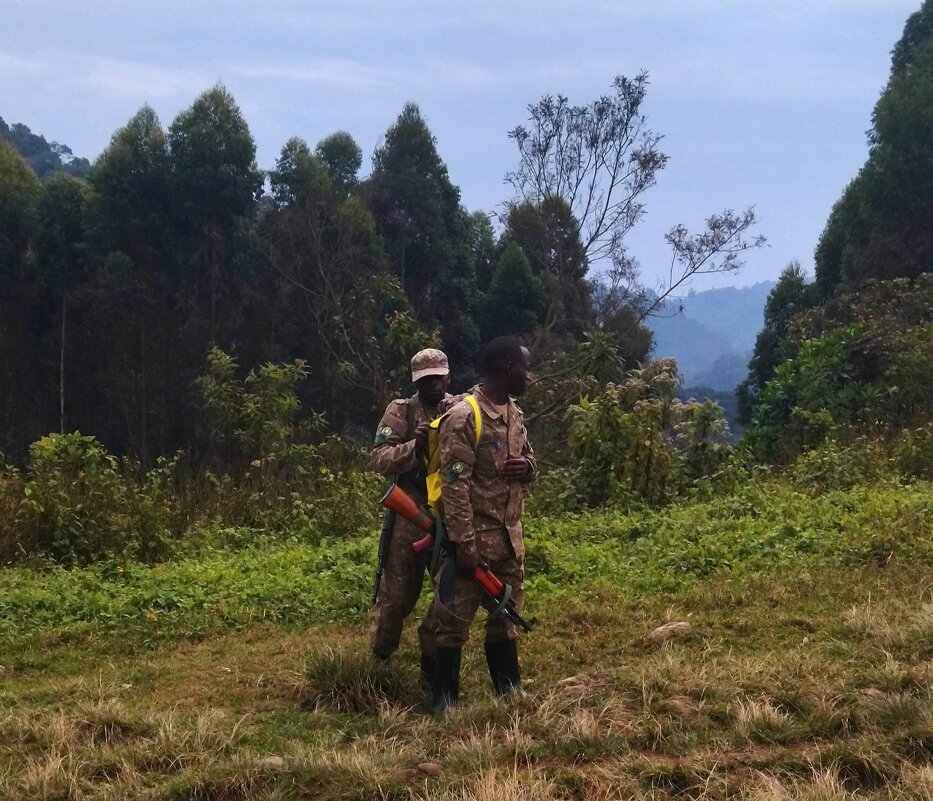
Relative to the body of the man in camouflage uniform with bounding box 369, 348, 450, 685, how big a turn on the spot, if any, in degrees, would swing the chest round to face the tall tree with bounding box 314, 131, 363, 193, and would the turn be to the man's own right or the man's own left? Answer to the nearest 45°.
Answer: approximately 135° to the man's own left

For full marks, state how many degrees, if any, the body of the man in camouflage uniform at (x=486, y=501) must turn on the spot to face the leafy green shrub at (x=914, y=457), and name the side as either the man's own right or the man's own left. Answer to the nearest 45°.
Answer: approximately 90° to the man's own left

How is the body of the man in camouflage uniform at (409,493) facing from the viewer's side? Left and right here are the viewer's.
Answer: facing the viewer and to the right of the viewer

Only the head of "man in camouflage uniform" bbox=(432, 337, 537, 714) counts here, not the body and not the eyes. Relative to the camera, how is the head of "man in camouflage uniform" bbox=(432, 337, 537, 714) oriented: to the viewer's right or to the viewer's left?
to the viewer's right

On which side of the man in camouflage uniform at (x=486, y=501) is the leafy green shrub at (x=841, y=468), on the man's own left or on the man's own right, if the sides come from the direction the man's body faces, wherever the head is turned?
on the man's own left

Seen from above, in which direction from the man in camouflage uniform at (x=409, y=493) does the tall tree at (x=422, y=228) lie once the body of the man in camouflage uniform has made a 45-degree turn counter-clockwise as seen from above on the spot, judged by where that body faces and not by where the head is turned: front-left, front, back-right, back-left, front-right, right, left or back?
left

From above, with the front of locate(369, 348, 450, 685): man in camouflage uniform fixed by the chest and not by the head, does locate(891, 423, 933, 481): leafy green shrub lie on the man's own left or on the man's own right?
on the man's own left

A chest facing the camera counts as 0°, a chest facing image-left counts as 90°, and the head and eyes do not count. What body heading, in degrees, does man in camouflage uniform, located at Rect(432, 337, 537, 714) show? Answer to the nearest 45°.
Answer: approximately 315°

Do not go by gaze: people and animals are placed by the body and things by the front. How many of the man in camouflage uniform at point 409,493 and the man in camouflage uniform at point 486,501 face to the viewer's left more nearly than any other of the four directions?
0

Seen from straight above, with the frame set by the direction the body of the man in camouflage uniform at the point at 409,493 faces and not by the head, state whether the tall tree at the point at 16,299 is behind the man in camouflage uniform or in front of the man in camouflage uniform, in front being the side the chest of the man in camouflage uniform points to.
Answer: behind
